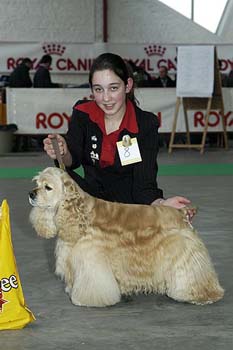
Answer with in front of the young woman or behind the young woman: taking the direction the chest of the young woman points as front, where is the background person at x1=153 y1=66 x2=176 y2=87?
behind

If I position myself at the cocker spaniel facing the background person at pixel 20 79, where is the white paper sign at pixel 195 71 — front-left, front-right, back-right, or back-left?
front-right

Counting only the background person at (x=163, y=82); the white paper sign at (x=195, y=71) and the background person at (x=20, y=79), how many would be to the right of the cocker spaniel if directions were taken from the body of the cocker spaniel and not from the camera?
3

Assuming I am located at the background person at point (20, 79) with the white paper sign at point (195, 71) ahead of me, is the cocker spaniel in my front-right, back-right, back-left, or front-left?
front-right

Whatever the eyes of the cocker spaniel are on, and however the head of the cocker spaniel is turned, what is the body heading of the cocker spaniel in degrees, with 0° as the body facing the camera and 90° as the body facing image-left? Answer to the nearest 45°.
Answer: approximately 90°

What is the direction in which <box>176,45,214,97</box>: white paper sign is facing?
toward the camera

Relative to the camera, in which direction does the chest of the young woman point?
toward the camera

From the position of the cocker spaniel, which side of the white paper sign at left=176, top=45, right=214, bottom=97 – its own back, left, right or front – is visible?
front
